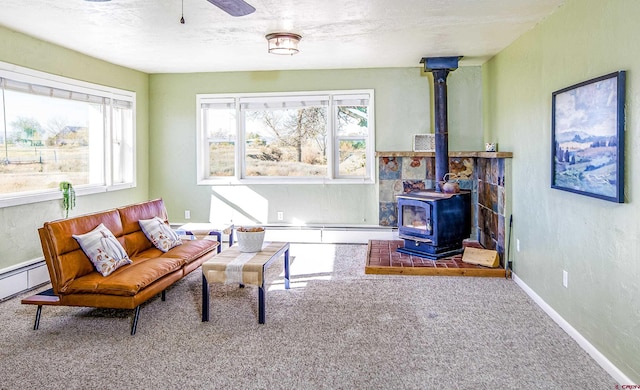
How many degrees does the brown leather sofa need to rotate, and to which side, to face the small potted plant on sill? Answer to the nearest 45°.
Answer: approximately 135° to its left

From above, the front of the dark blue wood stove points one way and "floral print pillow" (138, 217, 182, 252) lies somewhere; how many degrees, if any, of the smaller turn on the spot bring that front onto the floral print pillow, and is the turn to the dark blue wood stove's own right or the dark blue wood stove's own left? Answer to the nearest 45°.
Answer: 0° — it already faces it

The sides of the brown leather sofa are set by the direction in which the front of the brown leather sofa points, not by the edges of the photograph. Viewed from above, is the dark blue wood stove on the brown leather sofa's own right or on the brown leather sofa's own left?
on the brown leather sofa's own left

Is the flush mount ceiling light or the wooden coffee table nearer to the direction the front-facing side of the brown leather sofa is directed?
the wooden coffee table

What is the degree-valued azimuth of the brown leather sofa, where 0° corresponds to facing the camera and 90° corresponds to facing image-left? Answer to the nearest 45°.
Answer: approximately 315°

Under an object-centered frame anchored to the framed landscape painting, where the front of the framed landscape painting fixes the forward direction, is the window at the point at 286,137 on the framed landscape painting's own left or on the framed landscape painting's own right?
on the framed landscape painting's own right

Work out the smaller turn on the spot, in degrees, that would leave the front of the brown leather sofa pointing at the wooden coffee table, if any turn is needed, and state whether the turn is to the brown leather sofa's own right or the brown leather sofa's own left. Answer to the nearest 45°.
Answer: approximately 45° to the brown leather sofa's own left

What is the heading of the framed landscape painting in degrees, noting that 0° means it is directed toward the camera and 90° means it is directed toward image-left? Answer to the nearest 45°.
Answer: approximately 45°
